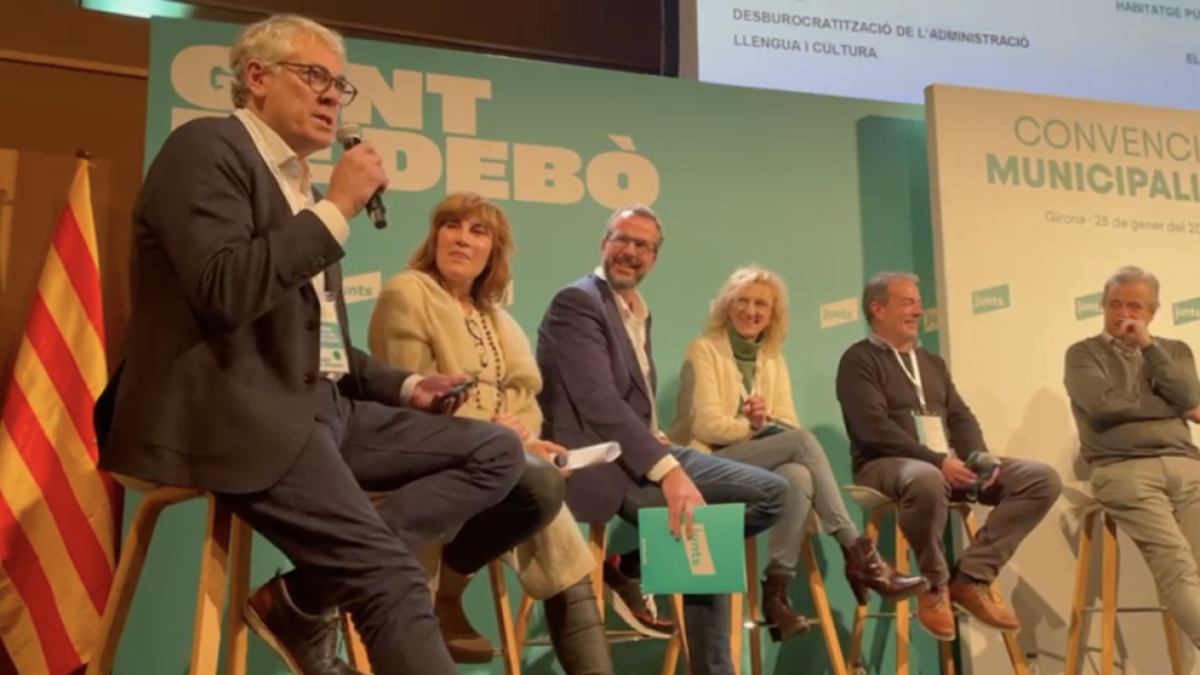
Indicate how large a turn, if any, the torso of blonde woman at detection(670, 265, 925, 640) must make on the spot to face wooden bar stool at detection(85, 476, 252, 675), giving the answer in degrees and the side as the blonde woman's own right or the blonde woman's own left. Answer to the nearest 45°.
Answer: approximately 90° to the blonde woman's own right

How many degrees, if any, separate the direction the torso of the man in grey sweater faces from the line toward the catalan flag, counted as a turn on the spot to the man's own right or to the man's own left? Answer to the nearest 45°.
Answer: approximately 45° to the man's own right

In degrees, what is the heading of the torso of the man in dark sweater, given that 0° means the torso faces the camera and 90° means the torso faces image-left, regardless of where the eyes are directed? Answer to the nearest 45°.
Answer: approximately 315°

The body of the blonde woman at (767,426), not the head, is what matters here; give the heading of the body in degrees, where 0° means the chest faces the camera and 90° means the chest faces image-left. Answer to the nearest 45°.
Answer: approximately 315°

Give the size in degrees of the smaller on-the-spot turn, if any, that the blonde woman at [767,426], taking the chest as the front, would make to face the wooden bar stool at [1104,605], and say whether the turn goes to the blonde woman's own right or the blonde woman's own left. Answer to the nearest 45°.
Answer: approximately 90° to the blonde woman's own left

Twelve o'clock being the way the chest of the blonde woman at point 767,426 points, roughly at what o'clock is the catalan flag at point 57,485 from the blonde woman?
The catalan flag is roughly at 4 o'clock from the blonde woman.

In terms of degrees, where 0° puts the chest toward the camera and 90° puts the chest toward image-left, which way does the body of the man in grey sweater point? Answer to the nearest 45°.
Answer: approximately 0°
